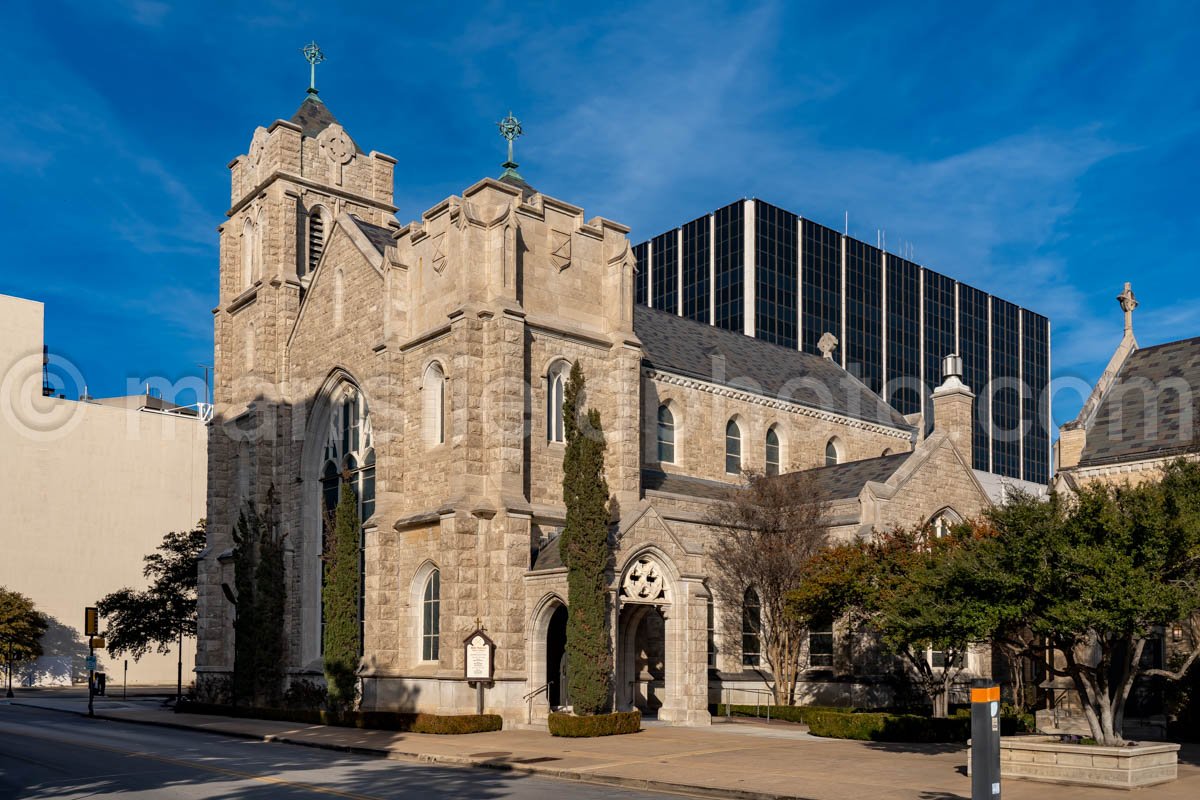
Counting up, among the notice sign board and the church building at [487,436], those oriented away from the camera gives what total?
0

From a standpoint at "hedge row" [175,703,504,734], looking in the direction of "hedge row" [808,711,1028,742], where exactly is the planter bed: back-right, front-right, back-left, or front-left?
front-right

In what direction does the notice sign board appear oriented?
toward the camera

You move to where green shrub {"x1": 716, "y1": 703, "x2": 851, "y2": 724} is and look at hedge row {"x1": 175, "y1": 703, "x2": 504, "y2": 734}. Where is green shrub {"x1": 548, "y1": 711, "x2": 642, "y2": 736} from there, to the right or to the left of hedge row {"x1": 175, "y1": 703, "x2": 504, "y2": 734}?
left

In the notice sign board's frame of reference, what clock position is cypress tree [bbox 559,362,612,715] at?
The cypress tree is roughly at 10 o'clock from the notice sign board.

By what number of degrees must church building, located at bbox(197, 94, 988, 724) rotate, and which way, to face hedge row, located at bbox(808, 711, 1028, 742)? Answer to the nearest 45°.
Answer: approximately 90° to its left

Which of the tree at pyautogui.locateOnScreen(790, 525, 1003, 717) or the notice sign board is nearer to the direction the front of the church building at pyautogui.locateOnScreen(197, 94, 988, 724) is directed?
the notice sign board

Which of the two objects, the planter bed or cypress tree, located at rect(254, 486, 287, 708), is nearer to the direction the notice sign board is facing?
the planter bed
